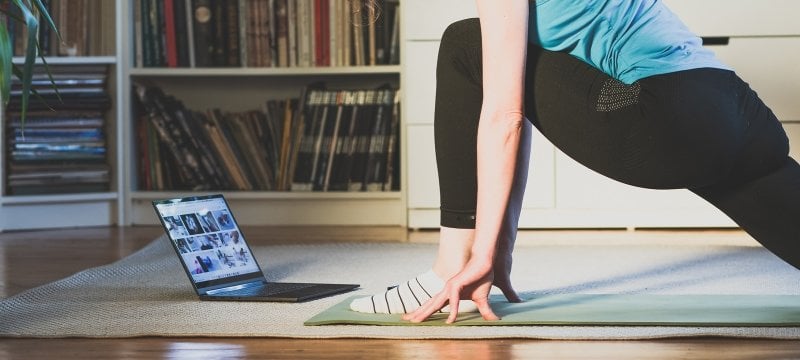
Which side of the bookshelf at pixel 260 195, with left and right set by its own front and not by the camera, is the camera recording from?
front

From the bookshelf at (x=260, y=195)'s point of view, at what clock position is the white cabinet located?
The white cabinet is roughly at 10 o'clock from the bookshelf.

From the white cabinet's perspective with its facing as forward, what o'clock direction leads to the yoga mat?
The yoga mat is roughly at 12 o'clock from the white cabinet.

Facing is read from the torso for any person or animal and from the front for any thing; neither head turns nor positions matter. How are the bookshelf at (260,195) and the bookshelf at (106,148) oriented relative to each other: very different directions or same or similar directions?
same or similar directions

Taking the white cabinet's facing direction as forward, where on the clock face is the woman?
The woman is roughly at 12 o'clock from the white cabinet.

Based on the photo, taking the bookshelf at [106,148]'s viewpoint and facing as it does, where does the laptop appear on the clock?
The laptop is roughly at 12 o'clock from the bookshelf.

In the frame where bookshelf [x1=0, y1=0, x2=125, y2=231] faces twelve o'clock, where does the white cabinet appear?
The white cabinet is roughly at 10 o'clock from the bookshelf.

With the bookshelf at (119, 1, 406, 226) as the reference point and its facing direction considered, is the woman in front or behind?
in front

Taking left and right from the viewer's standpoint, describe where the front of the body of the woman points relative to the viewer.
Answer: facing to the left of the viewer

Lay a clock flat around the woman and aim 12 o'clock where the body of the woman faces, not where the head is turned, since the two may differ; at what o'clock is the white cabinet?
The white cabinet is roughly at 3 o'clock from the woman.

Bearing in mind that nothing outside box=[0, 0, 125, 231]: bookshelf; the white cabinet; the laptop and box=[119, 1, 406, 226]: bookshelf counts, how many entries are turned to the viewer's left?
0

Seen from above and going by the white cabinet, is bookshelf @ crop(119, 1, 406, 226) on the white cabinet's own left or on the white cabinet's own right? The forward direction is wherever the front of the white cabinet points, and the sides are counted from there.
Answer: on the white cabinet's own right

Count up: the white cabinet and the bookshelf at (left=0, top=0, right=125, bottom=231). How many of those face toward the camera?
2

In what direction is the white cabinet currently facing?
toward the camera

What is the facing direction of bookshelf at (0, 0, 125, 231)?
toward the camera

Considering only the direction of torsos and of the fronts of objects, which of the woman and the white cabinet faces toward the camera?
the white cabinet

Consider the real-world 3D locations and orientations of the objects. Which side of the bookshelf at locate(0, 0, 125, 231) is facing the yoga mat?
front
